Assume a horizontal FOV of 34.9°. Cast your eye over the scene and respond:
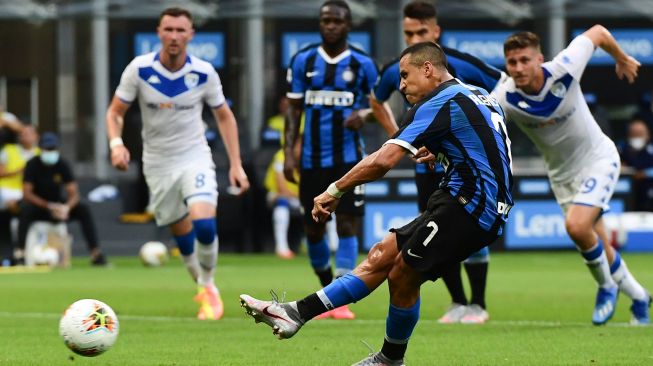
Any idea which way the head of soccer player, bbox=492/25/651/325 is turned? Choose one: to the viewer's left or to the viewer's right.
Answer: to the viewer's left

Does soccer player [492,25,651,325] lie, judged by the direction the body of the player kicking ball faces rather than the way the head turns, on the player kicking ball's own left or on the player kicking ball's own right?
on the player kicking ball's own right

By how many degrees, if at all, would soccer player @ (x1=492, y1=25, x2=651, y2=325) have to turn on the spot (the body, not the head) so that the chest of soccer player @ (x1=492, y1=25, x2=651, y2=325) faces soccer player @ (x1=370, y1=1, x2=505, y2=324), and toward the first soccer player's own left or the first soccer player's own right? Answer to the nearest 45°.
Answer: approximately 45° to the first soccer player's own right

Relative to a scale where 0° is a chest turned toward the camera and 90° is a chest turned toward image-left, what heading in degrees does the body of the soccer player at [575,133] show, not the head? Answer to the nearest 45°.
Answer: approximately 45°

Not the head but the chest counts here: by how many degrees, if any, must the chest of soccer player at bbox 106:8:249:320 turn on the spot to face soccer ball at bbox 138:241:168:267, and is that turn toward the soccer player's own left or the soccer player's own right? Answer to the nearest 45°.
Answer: approximately 180°

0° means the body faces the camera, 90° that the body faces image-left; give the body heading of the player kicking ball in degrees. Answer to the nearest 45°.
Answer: approximately 90°

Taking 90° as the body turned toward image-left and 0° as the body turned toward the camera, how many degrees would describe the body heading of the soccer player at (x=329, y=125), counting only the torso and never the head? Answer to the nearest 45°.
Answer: approximately 0°

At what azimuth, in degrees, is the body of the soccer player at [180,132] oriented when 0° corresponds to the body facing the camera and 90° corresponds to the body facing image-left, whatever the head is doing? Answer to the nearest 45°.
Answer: approximately 0°

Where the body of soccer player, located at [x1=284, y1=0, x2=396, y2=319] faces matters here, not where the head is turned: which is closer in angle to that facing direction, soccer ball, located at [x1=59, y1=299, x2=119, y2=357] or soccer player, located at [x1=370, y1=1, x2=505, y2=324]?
the soccer ball

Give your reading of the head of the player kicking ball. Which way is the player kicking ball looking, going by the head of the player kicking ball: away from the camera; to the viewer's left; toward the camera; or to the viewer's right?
to the viewer's left

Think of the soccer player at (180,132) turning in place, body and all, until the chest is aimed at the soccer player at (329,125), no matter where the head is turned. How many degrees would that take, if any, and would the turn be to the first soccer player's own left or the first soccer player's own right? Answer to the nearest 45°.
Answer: approximately 90° to the first soccer player's own left

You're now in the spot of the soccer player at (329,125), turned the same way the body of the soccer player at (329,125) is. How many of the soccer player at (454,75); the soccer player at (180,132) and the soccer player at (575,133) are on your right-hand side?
1
